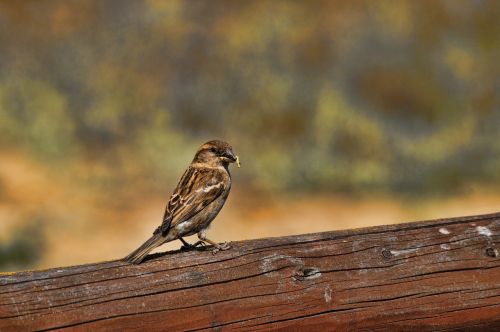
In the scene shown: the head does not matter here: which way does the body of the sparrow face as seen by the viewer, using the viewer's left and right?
facing to the right of the viewer
